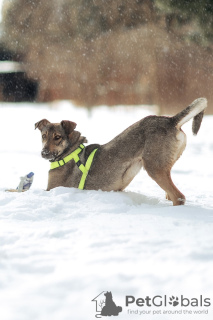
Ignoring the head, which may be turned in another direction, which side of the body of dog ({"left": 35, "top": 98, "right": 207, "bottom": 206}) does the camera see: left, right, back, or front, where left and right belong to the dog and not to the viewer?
left
